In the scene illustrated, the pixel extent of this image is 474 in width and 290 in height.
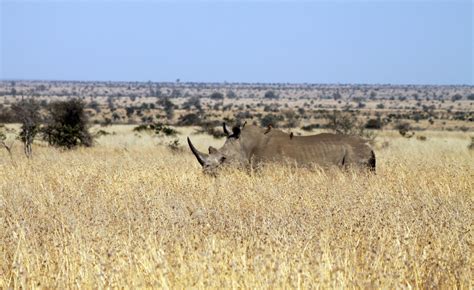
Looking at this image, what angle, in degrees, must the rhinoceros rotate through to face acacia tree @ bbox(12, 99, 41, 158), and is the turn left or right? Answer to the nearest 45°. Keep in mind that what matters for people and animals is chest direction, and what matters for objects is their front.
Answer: approximately 45° to its right

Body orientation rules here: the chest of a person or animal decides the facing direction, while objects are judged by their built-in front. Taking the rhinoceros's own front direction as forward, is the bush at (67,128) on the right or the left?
on its right

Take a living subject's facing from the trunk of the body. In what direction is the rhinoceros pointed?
to the viewer's left

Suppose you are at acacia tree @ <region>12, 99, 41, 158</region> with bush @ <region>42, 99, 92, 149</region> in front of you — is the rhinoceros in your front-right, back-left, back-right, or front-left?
back-right
